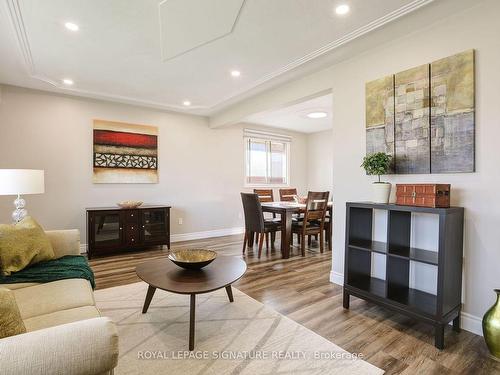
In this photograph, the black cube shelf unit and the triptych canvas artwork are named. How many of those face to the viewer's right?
0

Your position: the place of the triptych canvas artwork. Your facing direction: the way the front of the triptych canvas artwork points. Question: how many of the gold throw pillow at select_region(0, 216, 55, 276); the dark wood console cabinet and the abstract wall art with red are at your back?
0

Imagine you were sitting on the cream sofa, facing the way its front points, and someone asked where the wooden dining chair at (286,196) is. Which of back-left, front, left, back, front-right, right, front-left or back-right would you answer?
front-left

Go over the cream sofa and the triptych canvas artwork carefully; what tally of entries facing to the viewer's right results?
1

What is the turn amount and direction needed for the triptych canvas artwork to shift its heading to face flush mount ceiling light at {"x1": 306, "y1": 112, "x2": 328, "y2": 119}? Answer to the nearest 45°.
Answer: approximately 90° to its right

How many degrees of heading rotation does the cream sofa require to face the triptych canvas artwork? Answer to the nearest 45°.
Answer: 0° — it already faces it

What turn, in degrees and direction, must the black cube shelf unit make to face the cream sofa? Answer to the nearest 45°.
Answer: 0° — it already faces it

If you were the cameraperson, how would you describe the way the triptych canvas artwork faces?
facing the viewer and to the left of the viewer

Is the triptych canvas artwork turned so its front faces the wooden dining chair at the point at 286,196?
no

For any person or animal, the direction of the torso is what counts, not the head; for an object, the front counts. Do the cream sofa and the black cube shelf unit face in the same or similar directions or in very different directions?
very different directions

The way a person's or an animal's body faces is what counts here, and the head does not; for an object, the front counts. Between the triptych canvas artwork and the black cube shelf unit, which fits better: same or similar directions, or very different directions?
same or similar directions

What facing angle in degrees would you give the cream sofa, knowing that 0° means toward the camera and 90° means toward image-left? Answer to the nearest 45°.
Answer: approximately 270°

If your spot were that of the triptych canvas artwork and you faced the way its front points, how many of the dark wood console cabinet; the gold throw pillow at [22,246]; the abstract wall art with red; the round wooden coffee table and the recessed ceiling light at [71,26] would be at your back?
0

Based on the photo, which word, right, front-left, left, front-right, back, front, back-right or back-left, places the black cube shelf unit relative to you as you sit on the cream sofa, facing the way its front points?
front

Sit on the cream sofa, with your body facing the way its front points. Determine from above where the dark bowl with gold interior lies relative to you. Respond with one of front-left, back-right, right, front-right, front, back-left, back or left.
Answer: front-left

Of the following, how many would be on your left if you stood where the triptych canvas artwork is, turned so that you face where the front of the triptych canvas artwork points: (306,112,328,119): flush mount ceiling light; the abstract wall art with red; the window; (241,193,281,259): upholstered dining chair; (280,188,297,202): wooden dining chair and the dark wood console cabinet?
0
